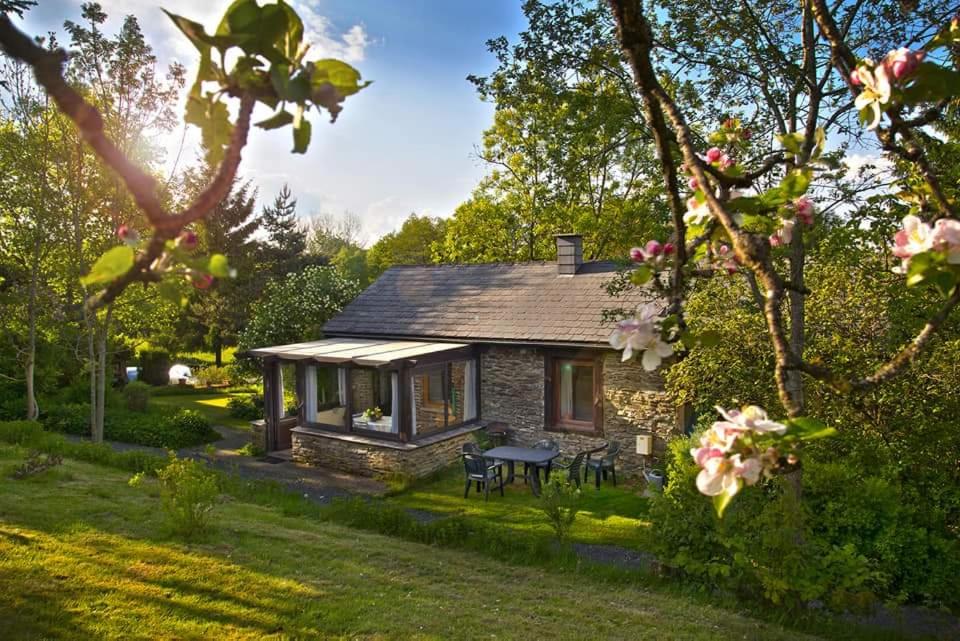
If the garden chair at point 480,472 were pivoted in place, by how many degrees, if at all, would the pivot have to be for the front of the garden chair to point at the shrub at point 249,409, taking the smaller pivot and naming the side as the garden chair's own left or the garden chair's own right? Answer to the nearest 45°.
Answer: approximately 90° to the garden chair's own left

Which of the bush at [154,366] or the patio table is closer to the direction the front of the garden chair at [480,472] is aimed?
the patio table

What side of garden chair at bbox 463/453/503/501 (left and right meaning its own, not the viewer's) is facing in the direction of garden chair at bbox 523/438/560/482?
front

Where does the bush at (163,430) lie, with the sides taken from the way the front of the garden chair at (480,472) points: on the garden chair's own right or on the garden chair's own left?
on the garden chair's own left

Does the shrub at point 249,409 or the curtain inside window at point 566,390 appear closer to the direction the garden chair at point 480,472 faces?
the curtain inside window

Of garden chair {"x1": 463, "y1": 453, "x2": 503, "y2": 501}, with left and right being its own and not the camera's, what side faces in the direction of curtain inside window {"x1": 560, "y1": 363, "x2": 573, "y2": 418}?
front

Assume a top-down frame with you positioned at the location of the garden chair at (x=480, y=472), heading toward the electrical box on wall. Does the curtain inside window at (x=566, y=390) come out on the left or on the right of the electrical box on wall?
left

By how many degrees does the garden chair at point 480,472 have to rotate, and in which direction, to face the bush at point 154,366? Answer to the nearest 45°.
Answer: approximately 90° to its left

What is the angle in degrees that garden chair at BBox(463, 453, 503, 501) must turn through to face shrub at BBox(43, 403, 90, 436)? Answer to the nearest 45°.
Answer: approximately 90° to its left

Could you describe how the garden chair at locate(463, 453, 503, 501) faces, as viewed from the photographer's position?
facing away from the viewer and to the right of the viewer

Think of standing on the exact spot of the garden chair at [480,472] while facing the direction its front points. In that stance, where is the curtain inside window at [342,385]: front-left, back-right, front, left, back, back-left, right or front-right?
left

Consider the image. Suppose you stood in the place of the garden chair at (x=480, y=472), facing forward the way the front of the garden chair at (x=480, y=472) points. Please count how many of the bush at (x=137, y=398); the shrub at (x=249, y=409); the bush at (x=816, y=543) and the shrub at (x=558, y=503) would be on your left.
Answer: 2

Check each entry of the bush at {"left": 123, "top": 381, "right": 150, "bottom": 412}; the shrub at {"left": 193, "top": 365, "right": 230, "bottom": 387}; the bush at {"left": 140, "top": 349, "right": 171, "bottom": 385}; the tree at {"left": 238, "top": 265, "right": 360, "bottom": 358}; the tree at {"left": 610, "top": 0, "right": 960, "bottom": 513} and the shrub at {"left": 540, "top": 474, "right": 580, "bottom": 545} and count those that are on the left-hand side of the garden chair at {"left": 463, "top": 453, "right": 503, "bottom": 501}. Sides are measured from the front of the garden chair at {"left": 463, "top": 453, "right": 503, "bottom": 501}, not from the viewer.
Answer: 4
